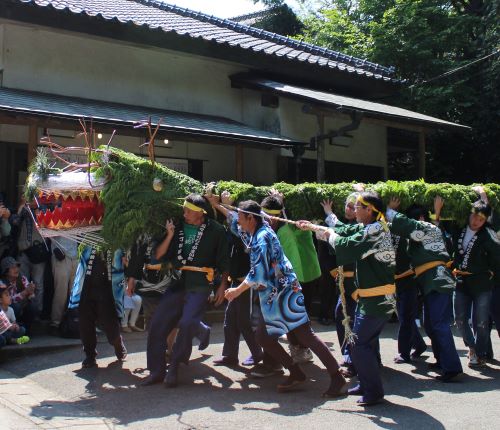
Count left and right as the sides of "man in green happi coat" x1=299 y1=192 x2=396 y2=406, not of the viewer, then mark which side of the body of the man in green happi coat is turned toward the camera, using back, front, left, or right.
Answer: left

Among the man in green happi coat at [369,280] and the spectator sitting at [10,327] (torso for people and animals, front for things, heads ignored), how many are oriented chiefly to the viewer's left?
1

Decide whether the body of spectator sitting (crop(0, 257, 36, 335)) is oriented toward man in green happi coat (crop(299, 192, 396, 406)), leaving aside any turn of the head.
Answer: yes

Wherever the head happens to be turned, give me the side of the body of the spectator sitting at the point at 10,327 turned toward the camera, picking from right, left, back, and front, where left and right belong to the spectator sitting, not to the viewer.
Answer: right

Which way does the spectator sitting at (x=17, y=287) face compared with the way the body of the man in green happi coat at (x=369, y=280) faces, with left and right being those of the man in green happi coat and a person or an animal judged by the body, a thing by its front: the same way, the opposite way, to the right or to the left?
the opposite way

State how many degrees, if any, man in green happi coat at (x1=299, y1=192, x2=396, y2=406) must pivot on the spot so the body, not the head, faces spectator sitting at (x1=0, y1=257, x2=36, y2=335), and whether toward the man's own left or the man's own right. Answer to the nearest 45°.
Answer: approximately 45° to the man's own right

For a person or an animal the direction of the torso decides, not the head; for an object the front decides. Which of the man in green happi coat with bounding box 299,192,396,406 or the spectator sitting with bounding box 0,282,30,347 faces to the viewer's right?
the spectator sitting

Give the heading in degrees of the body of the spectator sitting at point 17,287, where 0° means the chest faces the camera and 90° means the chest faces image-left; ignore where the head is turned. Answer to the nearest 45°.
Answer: approximately 315°
